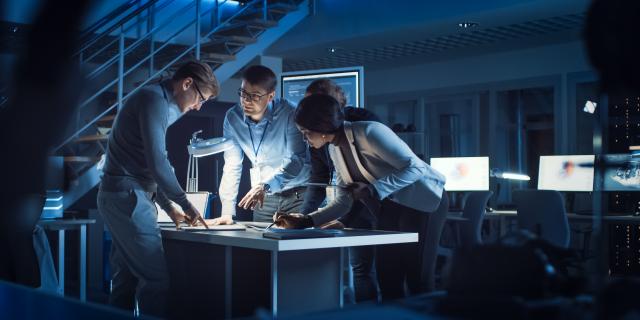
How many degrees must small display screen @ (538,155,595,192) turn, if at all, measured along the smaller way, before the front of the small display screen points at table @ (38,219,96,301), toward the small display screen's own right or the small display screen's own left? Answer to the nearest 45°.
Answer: approximately 45° to the small display screen's own right

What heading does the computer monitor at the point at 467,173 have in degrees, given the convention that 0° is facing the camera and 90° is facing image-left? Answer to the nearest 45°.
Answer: approximately 0°

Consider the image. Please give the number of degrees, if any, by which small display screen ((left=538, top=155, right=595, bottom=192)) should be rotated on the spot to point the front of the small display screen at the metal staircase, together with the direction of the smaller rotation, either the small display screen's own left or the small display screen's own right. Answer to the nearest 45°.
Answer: approximately 90° to the small display screen's own right

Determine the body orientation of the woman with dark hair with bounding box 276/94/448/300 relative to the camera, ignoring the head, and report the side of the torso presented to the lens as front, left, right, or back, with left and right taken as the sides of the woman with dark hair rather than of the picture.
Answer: left

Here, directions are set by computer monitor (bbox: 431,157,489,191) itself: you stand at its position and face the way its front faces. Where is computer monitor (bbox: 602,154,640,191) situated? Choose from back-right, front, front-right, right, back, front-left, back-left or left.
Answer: front-left

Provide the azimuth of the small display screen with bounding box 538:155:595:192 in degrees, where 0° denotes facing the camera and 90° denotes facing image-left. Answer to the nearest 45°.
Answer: approximately 0°

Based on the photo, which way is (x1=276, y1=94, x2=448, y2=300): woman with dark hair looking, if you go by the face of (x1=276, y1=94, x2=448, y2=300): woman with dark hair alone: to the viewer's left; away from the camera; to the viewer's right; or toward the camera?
to the viewer's left

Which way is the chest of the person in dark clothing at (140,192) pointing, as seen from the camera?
to the viewer's right

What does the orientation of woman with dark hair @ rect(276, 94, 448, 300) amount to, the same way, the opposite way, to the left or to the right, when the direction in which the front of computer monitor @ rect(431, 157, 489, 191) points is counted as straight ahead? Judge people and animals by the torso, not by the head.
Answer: to the right

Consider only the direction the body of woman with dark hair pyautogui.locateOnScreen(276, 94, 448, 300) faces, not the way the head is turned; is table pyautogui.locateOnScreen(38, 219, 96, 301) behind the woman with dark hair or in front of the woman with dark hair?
in front

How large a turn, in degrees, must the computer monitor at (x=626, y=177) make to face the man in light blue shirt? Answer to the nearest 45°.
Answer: approximately 45° to its right

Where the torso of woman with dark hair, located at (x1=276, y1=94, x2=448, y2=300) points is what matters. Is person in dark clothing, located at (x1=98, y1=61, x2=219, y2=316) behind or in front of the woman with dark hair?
in front
